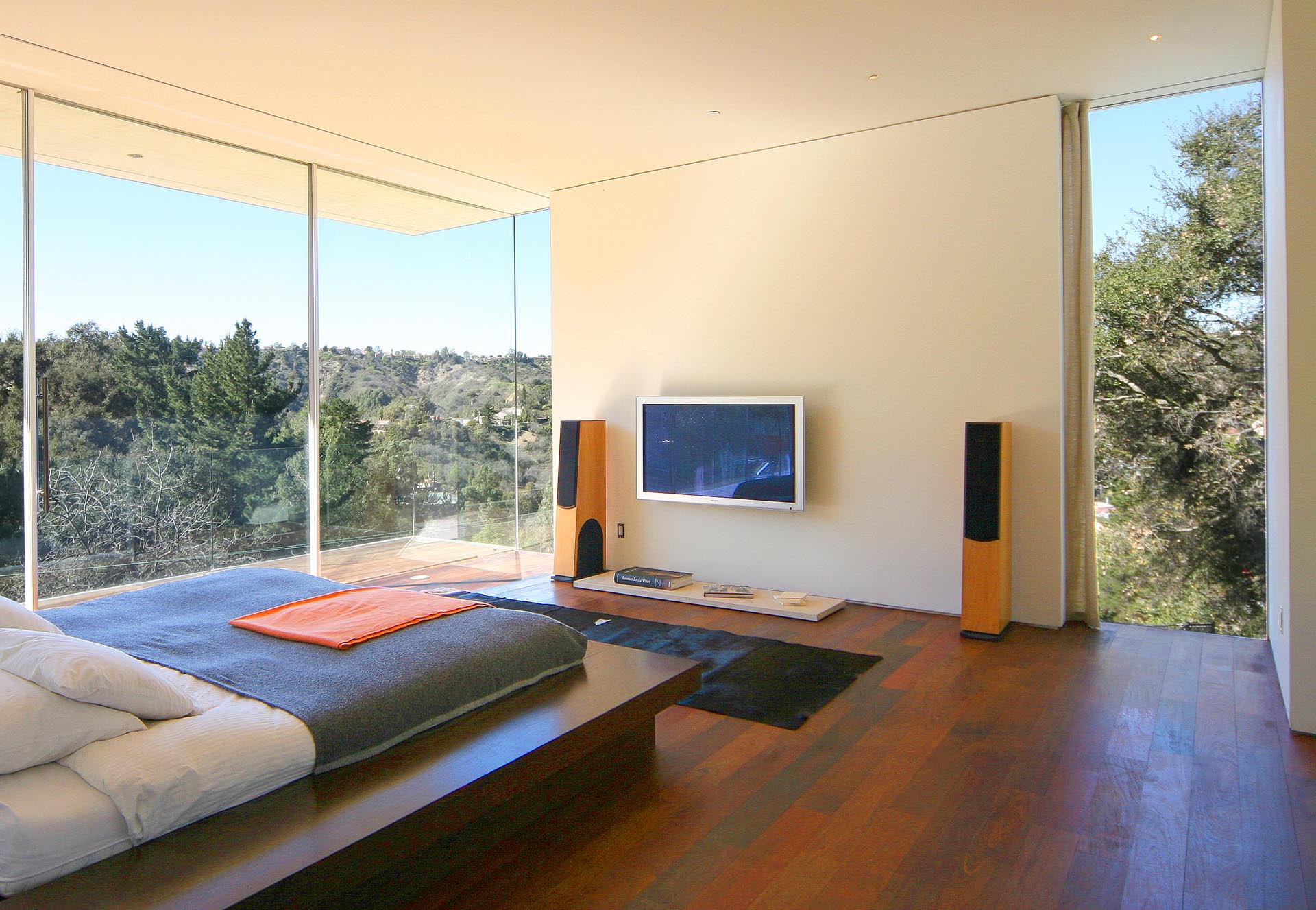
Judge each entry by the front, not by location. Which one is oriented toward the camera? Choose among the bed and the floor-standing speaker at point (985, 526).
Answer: the floor-standing speaker

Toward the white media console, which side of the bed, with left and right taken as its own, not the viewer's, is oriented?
front

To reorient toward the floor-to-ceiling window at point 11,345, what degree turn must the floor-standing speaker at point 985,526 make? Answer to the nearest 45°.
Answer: approximately 45° to its right

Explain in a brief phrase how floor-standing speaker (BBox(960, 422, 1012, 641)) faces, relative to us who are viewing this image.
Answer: facing the viewer

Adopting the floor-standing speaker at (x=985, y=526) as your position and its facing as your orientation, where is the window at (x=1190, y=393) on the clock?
The window is roughly at 8 o'clock from the floor-standing speaker.

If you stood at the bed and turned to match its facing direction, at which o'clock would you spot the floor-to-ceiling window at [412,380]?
The floor-to-ceiling window is roughly at 11 o'clock from the bed.

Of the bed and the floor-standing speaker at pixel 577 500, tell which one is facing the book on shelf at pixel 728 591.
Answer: the bed

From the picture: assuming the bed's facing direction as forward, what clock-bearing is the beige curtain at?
The beige curtain is roughly at 1 o'clock from the bed.

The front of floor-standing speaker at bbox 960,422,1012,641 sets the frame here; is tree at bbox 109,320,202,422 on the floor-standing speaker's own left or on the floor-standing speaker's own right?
on the floor-standing speaker's own right

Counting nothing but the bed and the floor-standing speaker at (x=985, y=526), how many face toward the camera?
1

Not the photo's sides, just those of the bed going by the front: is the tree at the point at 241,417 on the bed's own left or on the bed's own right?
on the bed's own left

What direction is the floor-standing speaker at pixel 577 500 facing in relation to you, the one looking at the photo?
facing the viewer and to the left of the viewer

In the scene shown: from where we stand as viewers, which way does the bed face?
facing away from the viewer and to the right of the viewer

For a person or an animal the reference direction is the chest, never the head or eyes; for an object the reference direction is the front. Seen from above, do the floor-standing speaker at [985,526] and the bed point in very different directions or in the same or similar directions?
very different directions

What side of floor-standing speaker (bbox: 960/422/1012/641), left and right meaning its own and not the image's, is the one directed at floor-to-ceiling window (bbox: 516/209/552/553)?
right

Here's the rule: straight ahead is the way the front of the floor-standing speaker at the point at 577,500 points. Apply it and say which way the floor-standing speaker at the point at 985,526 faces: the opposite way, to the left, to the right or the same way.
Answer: the same way

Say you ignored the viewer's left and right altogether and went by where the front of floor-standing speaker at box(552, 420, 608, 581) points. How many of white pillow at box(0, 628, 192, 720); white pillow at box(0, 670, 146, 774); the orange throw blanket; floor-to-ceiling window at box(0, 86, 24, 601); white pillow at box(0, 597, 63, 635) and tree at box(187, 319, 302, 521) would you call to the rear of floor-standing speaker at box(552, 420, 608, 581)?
0

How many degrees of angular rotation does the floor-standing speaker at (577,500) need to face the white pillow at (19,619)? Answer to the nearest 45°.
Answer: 0° — it already faces it

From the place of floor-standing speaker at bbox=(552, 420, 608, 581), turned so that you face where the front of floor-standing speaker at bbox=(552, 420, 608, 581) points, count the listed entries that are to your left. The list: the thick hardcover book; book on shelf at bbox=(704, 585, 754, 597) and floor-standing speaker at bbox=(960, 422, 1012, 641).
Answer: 3

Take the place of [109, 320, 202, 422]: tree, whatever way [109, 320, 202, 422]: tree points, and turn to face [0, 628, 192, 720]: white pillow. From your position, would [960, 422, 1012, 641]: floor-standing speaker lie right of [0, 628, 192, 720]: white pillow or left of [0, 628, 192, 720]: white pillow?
left

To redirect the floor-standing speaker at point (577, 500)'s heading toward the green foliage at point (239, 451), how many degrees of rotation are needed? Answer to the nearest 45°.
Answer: approximately 45° to its right
